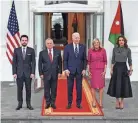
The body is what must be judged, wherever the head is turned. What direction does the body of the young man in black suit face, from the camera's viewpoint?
toward the camera

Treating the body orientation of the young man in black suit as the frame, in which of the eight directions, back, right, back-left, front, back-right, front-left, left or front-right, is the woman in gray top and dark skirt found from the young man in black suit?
left

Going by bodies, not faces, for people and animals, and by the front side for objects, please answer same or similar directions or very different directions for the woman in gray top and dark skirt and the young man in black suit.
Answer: same or similar directions

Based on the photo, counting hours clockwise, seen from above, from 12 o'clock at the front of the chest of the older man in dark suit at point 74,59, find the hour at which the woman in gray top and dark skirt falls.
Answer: The woman in gray top and dark skirt is roughly at 9 o'clock from the older man in dark suit.

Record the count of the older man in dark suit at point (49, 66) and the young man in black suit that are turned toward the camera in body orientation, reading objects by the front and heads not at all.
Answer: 2

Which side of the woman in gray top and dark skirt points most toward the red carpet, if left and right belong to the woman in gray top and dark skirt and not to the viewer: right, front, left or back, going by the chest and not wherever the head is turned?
right

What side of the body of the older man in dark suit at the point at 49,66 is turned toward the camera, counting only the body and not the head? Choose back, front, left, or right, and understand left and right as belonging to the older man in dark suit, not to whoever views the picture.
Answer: front

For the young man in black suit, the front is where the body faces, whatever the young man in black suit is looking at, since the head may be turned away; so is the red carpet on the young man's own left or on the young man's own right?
on the young man's own left

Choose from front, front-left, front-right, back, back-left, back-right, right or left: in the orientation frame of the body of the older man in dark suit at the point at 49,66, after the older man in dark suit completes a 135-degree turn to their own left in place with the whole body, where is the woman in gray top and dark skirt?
front-right

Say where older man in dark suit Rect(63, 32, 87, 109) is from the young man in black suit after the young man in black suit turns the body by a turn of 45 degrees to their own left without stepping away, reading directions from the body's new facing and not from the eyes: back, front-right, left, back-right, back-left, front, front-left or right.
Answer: front-left

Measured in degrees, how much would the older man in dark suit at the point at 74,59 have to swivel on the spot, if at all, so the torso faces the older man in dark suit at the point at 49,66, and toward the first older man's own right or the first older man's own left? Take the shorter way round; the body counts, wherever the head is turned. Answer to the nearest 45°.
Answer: approximately 90° to the first older man's own right
